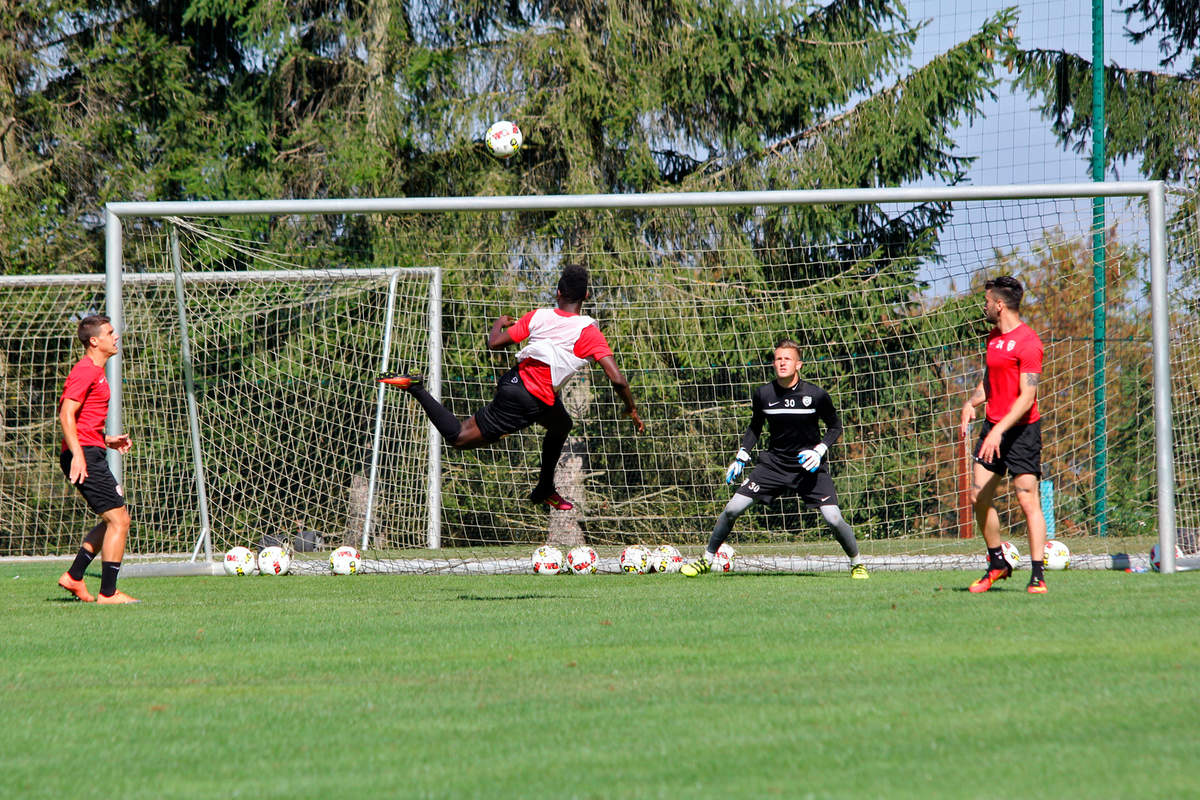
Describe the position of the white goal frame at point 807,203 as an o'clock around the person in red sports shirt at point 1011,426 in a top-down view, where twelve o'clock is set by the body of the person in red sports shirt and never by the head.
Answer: The white goal frame is roughly at 3 o'clock from the person in red sports shirt.

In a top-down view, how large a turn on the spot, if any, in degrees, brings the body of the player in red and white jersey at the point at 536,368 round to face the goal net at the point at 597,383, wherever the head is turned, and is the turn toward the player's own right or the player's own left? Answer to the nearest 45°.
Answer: approximately 45° to the player's own left

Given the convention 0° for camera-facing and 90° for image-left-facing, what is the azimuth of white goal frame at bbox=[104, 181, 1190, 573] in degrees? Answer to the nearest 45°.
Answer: approximately 0°

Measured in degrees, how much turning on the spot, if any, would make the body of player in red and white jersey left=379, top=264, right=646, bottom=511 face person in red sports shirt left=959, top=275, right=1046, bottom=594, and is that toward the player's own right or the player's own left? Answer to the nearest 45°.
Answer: approximately 45° to the player's own right

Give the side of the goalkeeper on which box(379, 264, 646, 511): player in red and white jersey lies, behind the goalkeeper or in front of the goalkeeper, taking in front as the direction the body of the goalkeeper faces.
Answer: in front

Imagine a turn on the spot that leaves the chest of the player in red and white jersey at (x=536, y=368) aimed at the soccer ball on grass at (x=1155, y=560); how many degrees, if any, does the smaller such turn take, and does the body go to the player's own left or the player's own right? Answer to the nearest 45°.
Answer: approximately 45° to the player's own right

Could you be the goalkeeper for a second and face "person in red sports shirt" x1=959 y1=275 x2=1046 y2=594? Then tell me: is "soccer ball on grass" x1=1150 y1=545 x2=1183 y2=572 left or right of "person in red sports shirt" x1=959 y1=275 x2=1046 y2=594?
left

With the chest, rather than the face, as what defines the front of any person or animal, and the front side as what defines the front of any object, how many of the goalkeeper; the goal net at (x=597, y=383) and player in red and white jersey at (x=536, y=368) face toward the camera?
2

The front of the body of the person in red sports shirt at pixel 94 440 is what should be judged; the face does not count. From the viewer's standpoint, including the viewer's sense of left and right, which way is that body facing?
facing to the right of the viewer

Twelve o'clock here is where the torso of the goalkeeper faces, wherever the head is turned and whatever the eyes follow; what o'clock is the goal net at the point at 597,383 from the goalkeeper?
The goal net is roughly at 5 o'clock from the goalkeeper.

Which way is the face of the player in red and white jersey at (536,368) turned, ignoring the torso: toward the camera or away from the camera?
away from the camera

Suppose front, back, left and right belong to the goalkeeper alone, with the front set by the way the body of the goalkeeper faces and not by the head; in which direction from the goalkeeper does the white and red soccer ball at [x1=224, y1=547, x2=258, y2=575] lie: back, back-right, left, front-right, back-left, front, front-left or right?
right

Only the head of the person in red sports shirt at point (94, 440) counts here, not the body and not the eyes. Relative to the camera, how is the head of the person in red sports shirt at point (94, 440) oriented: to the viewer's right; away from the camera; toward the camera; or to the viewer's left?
to the viewer's right
